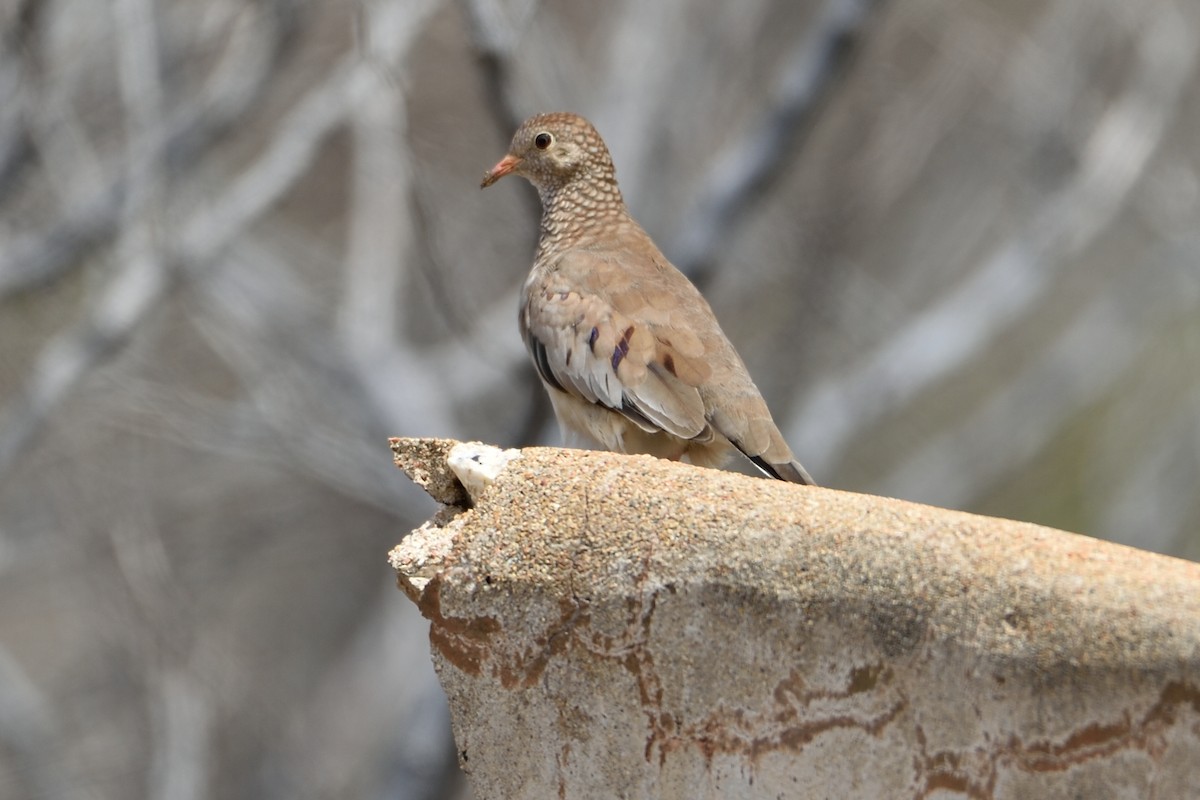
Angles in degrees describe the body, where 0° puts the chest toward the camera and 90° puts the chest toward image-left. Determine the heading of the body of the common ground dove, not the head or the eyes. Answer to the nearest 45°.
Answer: approximately 135°

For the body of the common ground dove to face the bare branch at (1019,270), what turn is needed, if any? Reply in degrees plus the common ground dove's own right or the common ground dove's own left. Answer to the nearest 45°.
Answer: approximately 90° to the common ground dove's own right
